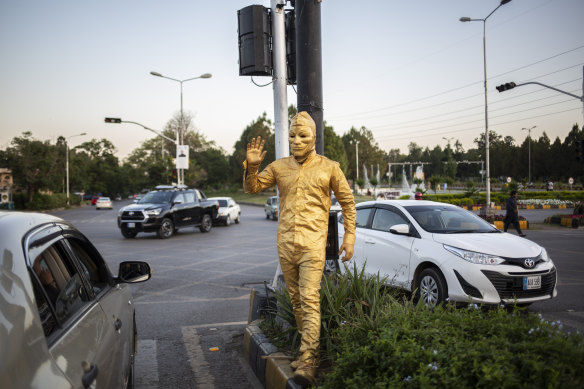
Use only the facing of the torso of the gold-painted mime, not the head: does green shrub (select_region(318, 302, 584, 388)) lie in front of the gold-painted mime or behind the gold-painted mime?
in front

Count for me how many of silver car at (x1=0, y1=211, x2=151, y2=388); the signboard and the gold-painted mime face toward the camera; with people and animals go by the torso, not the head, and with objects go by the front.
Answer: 2

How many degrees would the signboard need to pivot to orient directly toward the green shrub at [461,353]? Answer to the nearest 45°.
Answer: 0° — it already faces it

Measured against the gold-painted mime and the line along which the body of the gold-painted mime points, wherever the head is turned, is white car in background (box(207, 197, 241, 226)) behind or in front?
behind

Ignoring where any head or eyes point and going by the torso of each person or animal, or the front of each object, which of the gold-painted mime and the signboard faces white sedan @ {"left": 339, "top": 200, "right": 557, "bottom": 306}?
the signboard

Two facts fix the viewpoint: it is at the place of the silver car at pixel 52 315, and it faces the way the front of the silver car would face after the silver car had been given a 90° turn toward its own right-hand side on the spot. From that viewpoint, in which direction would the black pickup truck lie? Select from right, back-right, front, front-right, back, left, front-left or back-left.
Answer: back-left

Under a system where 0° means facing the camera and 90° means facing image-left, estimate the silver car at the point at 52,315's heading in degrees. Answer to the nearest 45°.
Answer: approximately 225°

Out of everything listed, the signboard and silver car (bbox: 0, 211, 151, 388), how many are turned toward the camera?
1

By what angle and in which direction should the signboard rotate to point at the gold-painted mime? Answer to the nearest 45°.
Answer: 0° — it already faces them

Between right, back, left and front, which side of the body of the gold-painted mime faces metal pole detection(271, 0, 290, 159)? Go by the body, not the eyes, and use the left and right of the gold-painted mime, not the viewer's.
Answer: back

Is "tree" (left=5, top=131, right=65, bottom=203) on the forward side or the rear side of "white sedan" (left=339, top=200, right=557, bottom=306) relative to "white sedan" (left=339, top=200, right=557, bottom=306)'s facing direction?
on the rear side

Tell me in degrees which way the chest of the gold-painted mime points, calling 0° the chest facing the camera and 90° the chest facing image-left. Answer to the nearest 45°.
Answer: approximately 0°

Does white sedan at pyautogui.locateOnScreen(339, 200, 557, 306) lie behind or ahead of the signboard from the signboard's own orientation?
ahead

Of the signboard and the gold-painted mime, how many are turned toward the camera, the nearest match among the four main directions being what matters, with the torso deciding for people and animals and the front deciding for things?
2
